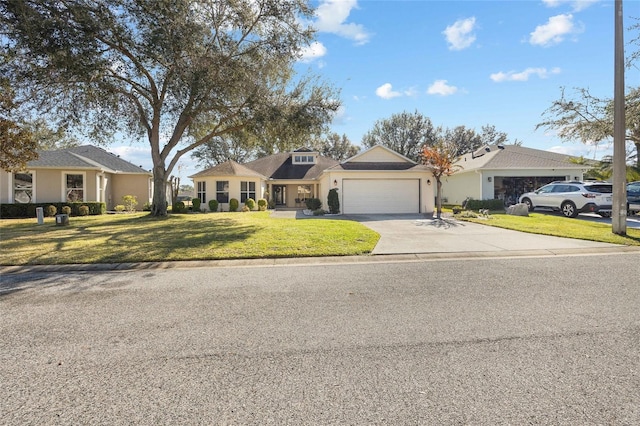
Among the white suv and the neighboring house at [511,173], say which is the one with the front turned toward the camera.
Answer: the neighboring house

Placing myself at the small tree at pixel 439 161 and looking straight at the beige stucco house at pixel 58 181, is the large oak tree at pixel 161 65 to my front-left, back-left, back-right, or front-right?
front-left

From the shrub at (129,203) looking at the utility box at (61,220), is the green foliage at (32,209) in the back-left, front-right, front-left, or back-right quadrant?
front-right

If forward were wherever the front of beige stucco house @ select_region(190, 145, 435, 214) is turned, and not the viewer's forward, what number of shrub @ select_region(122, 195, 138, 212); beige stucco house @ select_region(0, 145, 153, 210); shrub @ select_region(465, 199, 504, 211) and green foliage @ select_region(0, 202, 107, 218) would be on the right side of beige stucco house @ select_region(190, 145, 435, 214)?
3

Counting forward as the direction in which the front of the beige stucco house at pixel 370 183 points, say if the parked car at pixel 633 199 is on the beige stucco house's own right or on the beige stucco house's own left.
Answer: on the beige stucco house's own left

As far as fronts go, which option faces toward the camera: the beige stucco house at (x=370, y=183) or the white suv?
the beige stucco house

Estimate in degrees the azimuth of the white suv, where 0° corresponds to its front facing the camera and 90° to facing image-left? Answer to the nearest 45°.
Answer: approximately 135°

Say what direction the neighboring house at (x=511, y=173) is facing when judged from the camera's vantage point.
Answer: facing the viewer

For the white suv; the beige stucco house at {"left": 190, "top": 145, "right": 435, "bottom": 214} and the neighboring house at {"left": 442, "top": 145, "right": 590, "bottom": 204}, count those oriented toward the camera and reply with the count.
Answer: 2

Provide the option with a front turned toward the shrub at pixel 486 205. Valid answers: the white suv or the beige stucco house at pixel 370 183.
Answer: the white suv

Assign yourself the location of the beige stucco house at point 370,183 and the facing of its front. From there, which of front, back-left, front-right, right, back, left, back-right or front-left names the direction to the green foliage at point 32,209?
right

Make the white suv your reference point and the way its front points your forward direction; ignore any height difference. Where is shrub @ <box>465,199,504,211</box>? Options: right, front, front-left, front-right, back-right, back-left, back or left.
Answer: front

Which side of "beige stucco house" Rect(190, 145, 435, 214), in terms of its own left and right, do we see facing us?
front
